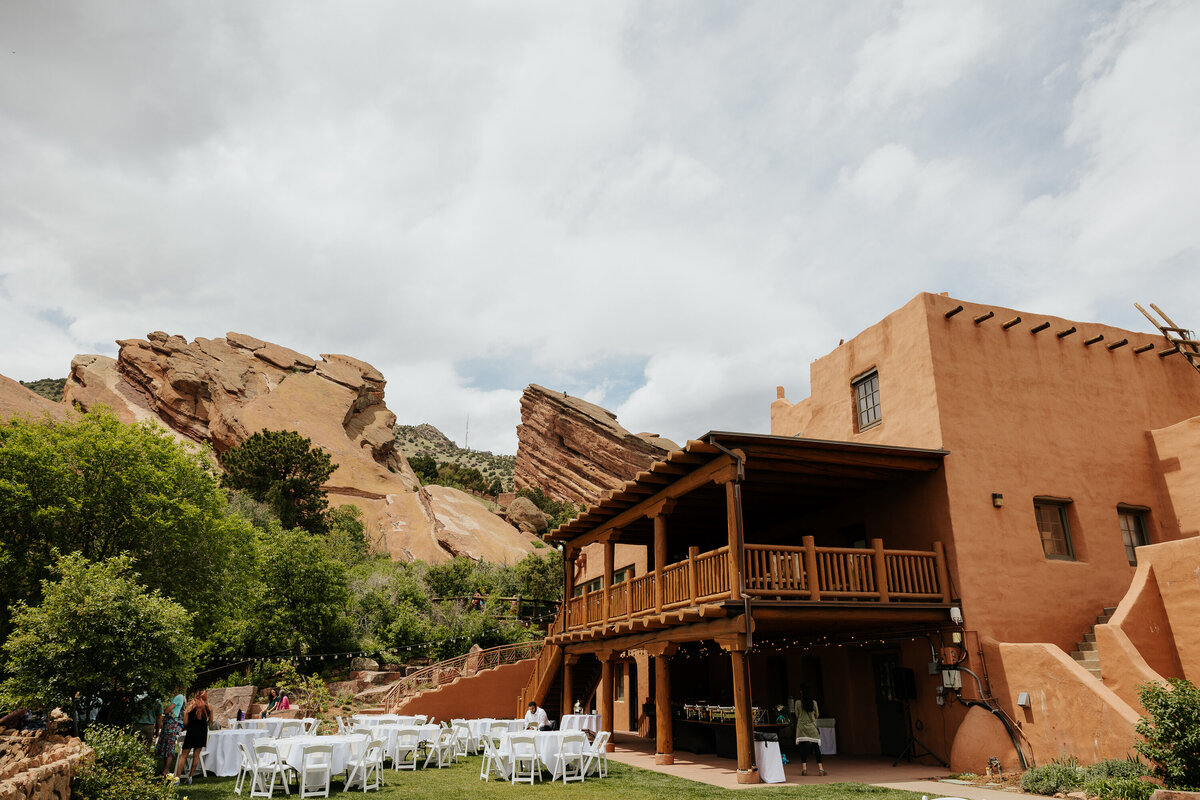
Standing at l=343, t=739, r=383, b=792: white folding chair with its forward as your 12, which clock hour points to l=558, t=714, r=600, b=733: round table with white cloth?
The round table with white cloth is roughly at 3 o'clock from the white folding chair.

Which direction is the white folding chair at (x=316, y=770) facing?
away from the camera

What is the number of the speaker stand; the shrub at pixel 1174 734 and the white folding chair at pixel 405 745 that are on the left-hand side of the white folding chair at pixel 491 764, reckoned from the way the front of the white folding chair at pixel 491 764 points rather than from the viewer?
1

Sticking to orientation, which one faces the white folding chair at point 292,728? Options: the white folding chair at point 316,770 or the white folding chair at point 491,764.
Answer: the white folding chair at point 316,770

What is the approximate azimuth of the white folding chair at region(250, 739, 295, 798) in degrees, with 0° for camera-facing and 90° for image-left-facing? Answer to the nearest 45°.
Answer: approximately 225°

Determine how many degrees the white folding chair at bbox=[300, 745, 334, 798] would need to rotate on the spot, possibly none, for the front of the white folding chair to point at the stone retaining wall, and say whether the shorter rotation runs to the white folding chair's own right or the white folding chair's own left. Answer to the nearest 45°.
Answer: approximately 135° to the white folding chair's own left

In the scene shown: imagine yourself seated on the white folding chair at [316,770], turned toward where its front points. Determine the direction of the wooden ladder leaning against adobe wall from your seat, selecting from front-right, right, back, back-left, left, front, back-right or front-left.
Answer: right

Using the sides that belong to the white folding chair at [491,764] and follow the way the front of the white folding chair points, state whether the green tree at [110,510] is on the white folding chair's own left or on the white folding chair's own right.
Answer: on the white folding chair's own left

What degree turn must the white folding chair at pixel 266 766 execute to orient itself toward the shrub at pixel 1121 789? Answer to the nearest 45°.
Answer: approximately 90° to its right

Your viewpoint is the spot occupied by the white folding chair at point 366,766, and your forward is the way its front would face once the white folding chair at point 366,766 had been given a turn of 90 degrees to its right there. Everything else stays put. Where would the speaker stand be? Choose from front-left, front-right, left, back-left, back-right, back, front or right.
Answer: front-right

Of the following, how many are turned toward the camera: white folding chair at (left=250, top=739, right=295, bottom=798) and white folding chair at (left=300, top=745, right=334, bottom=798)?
0
